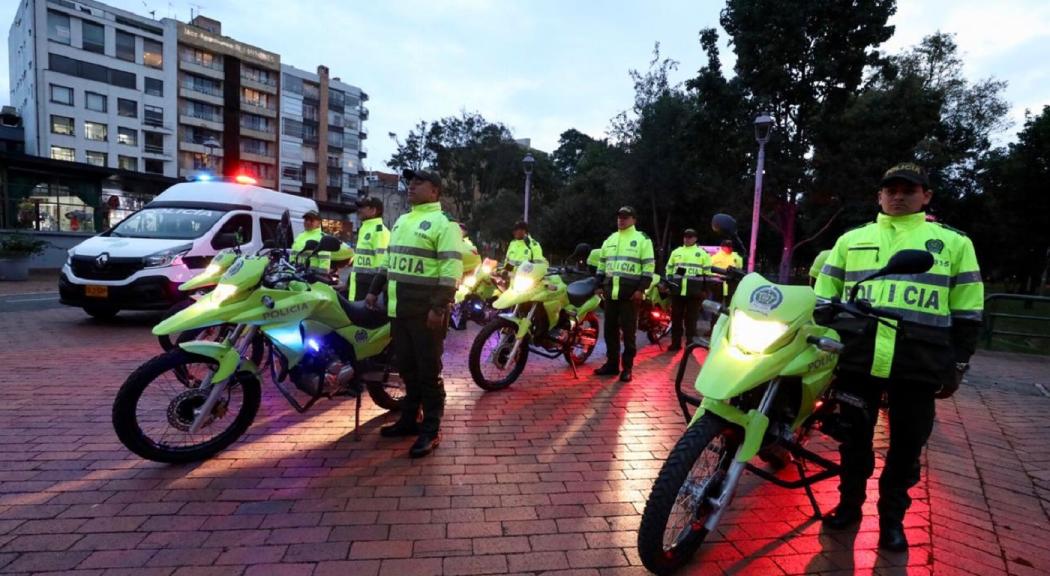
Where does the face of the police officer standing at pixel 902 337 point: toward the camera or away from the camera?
toward the camera

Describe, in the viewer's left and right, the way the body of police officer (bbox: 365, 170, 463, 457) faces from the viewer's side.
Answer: facing the viewer and to the left of the viewer

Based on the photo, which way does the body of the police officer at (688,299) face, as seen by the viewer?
toward the camera

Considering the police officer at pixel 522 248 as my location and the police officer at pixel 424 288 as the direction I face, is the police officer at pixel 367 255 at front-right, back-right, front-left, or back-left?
front-right

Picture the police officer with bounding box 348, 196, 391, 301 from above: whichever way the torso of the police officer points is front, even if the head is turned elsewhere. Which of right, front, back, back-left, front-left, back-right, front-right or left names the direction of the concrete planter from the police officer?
right

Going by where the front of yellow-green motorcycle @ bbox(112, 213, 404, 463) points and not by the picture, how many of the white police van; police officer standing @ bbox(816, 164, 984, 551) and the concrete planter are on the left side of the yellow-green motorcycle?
1

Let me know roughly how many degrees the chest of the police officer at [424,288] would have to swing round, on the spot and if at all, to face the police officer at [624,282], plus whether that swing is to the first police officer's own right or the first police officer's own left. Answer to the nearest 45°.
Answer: approximately 180°

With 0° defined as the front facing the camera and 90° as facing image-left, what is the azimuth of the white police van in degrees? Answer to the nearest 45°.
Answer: approximately 45°

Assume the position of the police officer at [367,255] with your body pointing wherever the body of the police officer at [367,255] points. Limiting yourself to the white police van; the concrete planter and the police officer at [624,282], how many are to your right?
2

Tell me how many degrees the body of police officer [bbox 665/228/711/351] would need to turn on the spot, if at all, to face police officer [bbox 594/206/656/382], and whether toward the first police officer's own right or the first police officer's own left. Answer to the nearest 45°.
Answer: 0° — they already face them

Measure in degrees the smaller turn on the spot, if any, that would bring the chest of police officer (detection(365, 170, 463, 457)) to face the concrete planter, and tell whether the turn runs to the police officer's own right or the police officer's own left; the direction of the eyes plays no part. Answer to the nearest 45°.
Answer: approximately 90° to the police officer's own right

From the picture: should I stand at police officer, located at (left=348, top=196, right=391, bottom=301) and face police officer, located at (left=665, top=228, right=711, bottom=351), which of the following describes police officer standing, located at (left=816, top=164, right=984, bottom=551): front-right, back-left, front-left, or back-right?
front-right

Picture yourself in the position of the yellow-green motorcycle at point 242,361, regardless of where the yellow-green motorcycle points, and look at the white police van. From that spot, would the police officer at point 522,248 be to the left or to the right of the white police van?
right

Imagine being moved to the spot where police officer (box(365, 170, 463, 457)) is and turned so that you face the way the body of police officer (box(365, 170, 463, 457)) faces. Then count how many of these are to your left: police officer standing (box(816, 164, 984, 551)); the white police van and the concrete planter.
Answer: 1

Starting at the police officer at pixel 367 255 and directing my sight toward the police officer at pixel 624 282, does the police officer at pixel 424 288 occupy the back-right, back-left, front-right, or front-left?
front-right

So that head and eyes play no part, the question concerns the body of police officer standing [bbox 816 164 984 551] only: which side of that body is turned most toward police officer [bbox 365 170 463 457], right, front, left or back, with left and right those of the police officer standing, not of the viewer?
right

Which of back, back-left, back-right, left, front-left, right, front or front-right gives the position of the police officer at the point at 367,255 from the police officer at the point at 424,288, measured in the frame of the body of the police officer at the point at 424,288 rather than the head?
back-right
